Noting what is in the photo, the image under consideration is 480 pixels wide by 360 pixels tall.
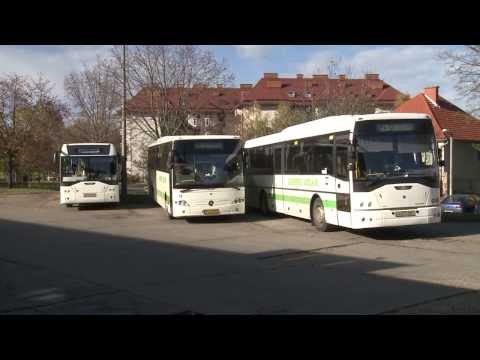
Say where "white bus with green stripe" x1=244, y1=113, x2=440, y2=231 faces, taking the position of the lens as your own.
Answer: facing the viewer and to the right of the viewer

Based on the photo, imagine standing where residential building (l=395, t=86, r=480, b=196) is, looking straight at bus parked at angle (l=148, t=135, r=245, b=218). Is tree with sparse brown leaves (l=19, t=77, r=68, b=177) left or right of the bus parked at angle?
right

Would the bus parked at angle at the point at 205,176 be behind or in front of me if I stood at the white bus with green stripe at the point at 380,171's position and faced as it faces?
behind

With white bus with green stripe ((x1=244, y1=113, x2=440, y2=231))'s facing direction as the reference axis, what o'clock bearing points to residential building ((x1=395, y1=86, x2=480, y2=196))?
The residential building is roughly at 8 o'clock from the white bus with green stripe.

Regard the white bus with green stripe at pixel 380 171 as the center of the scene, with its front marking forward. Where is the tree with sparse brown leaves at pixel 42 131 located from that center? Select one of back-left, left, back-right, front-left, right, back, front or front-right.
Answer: back
